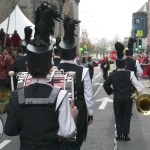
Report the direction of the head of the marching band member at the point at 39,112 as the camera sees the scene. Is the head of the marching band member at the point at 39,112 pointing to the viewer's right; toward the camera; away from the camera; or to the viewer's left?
away from the camera

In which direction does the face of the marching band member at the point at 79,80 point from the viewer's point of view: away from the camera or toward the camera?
away from the camera

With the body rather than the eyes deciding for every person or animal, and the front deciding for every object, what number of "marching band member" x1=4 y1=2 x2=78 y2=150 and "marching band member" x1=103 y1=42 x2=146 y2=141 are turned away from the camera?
2

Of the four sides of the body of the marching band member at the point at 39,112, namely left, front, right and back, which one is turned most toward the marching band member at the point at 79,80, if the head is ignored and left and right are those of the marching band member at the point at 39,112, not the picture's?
front

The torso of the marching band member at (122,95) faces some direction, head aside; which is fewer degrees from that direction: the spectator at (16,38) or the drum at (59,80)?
the spectator

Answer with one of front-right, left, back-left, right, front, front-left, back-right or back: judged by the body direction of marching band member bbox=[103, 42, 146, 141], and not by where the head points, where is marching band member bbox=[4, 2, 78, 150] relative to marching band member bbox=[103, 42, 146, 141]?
back

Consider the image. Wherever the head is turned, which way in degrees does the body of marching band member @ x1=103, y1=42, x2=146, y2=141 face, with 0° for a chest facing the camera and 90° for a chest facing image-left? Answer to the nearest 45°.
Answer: approximately 180°

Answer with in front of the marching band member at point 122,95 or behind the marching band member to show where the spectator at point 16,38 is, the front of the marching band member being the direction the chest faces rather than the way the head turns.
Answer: in front

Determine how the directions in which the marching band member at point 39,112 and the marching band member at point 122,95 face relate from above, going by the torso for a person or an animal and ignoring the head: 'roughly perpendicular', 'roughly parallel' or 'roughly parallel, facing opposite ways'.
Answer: roughly parallel

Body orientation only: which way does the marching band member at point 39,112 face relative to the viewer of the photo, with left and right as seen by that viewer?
facing away from the viewer

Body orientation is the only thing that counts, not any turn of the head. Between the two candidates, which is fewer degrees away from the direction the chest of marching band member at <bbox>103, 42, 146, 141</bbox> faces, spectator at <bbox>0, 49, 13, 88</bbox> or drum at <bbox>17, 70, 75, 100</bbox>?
the spectator

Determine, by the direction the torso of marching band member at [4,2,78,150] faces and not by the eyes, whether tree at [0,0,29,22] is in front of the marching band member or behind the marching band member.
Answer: in front
